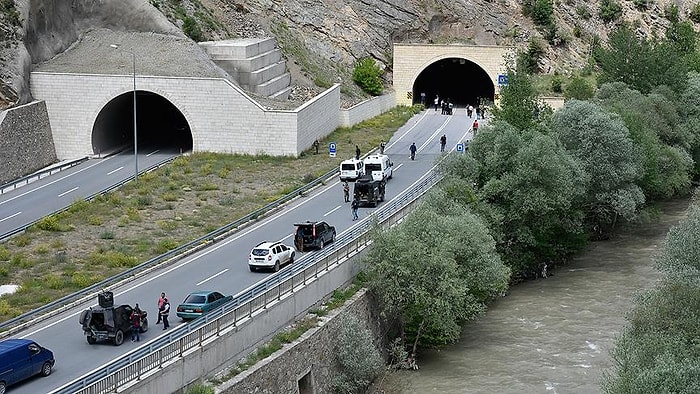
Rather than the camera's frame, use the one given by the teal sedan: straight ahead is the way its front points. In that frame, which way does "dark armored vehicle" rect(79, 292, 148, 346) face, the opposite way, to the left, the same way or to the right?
the same way

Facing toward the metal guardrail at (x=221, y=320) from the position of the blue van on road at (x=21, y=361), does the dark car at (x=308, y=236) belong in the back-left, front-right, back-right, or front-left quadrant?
front-left

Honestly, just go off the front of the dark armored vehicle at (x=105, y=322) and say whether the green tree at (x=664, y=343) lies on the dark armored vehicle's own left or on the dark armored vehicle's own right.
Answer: on the dark armored vehicle's own right

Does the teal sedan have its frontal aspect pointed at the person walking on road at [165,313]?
no

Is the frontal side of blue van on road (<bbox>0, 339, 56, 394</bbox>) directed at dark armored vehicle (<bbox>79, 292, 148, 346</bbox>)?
yes

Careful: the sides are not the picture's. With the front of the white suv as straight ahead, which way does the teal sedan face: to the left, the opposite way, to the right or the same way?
the same way

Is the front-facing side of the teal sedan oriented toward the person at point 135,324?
no

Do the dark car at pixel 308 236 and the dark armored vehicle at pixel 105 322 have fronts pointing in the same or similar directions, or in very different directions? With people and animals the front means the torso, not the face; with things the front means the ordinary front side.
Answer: same or similar directions

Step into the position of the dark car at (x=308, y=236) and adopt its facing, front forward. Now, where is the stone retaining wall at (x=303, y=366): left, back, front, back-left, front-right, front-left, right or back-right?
back-right

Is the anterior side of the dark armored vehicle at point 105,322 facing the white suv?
yes

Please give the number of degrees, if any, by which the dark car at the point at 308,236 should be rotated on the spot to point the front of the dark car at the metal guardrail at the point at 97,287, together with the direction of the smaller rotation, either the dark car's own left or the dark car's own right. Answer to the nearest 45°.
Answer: approximately 180°

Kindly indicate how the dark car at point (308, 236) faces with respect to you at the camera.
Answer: facing away from the viewer and to the right of the viewer

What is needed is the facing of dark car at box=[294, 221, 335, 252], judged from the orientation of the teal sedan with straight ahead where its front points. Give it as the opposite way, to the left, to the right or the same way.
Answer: the same way

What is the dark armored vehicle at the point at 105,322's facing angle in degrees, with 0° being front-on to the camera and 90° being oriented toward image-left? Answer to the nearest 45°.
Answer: approximately 225°

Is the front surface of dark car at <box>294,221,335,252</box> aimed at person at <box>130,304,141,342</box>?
no

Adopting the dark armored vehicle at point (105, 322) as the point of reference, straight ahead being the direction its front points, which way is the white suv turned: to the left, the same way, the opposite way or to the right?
the same way

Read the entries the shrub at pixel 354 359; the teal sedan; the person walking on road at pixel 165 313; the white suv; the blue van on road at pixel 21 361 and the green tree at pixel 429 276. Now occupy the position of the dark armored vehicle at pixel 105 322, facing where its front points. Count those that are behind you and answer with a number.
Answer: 1

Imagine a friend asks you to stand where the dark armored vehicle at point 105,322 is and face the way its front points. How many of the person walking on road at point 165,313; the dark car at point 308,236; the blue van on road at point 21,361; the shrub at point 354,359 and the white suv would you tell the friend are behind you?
1

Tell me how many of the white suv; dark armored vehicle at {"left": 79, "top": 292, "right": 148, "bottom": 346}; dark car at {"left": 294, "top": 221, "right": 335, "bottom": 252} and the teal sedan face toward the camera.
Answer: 0
